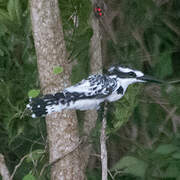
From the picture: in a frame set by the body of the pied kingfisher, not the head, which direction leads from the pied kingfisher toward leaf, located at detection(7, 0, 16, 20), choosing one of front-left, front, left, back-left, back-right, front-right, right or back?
back-left

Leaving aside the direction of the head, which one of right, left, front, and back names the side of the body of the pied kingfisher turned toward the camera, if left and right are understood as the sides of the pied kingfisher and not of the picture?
right

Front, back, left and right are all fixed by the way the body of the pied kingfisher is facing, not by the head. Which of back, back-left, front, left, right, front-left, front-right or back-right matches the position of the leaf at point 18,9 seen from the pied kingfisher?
back-left
